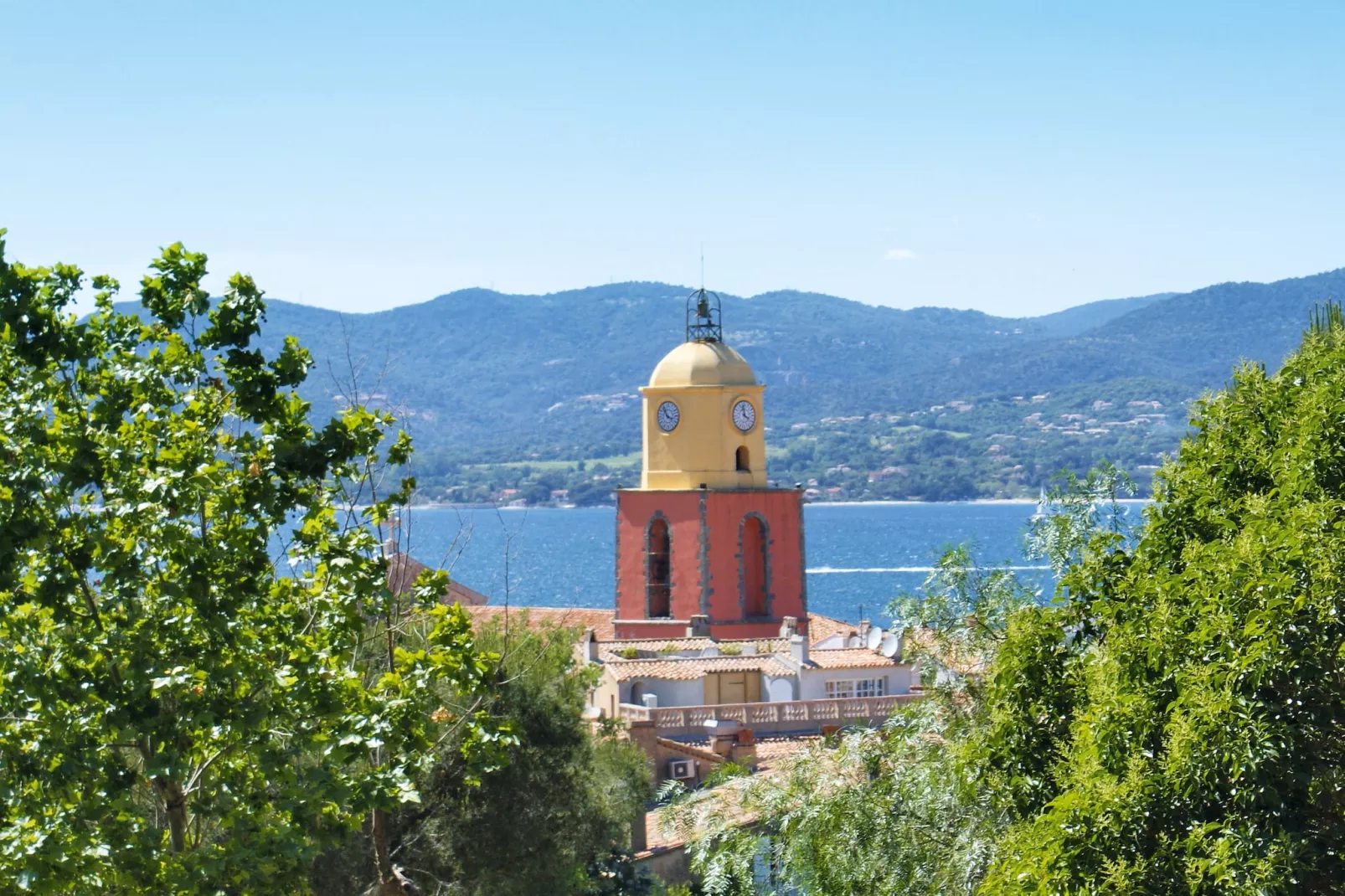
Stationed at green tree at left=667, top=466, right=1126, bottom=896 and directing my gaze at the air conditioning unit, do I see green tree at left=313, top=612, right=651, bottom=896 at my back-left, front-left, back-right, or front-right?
front-left

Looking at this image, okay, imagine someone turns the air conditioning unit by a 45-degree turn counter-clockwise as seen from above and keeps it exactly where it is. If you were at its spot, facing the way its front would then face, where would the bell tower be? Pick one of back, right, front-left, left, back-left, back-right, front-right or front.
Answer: back-left

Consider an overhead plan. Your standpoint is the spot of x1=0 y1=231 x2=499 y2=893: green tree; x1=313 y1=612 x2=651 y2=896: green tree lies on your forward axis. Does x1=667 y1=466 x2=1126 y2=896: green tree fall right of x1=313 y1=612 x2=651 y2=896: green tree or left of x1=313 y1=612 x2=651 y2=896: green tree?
right

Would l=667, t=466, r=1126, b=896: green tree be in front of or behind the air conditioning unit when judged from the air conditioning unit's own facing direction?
in front

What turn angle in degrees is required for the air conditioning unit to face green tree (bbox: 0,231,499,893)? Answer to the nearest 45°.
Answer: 0° — it already faces it

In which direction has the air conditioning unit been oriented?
toward the camera
